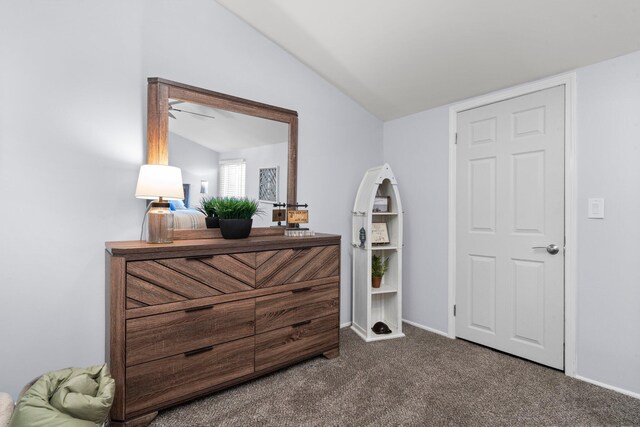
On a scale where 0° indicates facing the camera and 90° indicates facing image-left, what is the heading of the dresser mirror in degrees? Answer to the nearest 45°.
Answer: approximately 315°

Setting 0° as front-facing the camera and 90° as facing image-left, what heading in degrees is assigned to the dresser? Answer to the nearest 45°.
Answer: approximately 315°

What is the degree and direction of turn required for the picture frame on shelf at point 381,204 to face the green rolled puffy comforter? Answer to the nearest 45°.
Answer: approximately 45° to its right

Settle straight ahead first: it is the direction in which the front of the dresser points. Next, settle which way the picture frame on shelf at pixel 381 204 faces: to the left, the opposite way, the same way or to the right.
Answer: to the right

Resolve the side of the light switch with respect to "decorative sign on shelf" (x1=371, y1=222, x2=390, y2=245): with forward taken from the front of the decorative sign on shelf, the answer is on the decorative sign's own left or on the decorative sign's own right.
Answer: on the decorative sign's own left

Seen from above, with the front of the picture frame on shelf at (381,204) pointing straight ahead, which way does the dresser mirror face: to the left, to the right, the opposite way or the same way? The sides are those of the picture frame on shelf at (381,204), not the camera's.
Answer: to the left

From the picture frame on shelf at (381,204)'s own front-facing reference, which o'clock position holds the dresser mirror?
The dresser mirror is roughly at 2 o'clock from the picture frame on shelf.

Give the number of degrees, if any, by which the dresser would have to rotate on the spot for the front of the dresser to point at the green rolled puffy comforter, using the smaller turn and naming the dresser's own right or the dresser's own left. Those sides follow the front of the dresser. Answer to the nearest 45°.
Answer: approximately 90° to the dresser's own right

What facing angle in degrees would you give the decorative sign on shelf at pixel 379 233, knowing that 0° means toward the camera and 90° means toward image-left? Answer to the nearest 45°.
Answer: approximately 0°
